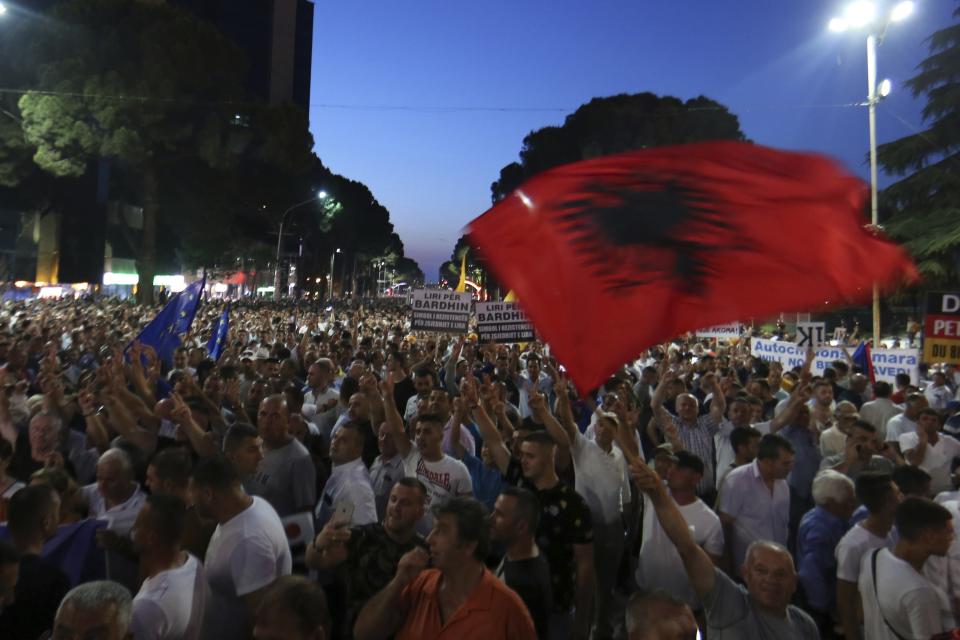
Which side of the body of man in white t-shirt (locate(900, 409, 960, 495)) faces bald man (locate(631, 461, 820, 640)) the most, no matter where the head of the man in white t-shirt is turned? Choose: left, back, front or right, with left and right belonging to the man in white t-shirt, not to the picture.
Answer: front

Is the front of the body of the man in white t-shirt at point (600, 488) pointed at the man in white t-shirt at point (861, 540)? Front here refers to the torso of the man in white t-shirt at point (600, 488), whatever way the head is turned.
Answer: no

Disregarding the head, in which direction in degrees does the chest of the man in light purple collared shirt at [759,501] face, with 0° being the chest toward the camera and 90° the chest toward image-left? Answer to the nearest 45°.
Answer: approximately 315°

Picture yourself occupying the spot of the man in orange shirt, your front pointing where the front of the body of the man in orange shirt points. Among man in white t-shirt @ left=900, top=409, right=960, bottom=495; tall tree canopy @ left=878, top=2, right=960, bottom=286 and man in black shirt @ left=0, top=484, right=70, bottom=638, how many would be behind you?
2

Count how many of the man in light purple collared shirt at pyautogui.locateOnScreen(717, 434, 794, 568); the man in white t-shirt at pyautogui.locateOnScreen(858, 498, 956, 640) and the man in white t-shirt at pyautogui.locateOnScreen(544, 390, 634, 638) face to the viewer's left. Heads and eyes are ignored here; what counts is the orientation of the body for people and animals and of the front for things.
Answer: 0

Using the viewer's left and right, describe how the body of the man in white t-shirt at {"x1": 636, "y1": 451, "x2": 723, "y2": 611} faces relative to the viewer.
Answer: facing the viewer and to the left of the viewer

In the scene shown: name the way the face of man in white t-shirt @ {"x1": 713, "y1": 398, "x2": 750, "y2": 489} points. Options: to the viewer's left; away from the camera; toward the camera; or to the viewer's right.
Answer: toward the camera

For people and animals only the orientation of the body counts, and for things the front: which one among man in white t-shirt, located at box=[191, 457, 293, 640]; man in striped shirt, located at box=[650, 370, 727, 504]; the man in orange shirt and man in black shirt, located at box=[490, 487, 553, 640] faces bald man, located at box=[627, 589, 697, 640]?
the man in striped shirt

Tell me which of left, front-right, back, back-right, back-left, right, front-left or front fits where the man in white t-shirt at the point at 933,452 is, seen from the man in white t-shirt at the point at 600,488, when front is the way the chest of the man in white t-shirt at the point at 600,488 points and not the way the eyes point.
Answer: back-left

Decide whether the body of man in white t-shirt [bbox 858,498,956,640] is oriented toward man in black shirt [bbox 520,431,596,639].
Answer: no

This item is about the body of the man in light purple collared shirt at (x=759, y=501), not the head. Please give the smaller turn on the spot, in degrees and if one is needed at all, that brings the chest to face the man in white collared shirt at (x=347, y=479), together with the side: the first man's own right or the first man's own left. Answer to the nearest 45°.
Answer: approximately 90° to the first man's own right

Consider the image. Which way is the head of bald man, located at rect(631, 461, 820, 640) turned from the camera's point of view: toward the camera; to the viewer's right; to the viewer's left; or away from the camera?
toward the camera

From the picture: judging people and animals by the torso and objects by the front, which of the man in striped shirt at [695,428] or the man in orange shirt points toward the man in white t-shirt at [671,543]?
the man in striped shirt
